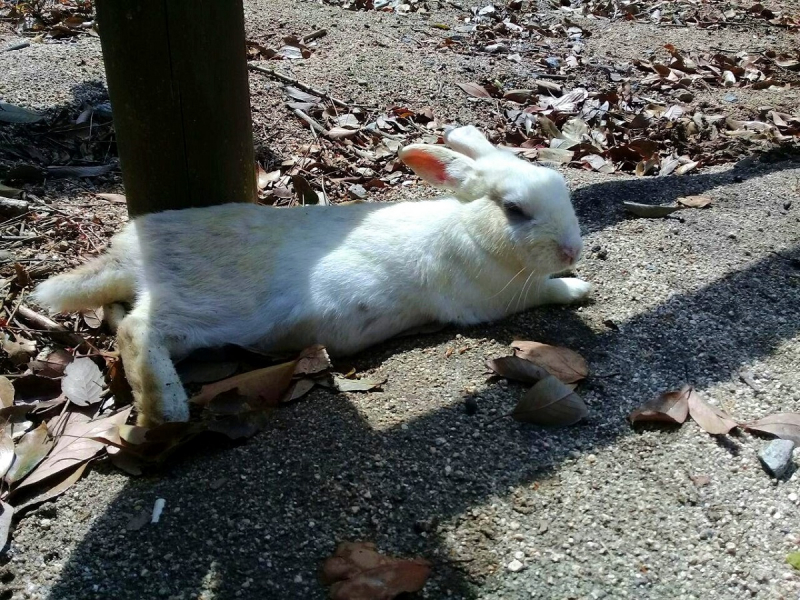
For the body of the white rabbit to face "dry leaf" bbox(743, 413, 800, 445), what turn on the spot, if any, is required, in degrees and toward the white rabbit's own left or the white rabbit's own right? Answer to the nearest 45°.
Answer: approximately 45° to the white rabbit's own right

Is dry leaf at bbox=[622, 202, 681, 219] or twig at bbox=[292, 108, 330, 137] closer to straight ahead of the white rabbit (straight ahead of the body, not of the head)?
the dry leaf

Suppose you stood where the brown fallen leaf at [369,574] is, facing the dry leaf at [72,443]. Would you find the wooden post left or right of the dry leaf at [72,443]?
right

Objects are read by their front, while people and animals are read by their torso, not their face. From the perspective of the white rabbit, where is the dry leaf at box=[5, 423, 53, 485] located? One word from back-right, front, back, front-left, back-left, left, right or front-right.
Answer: back-right

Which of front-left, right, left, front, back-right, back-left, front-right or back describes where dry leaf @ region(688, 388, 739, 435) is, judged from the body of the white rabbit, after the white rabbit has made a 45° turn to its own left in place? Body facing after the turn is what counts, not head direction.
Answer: right

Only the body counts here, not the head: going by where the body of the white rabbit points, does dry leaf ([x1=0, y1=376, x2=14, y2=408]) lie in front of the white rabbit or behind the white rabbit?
behind

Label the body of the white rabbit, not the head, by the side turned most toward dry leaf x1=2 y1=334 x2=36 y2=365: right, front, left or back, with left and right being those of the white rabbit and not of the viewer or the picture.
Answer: back

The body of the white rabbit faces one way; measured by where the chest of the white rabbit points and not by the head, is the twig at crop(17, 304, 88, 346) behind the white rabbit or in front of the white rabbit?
behind

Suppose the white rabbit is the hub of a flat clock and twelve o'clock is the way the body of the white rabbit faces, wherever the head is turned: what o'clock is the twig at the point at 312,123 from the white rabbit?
The twig is roughly at 9 o'clock from the white rabbit.

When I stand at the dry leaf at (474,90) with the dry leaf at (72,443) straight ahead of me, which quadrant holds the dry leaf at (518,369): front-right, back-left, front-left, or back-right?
front-left

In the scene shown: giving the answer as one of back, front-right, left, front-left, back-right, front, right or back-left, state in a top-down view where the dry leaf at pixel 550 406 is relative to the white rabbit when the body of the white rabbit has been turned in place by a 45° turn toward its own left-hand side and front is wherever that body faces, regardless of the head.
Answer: right

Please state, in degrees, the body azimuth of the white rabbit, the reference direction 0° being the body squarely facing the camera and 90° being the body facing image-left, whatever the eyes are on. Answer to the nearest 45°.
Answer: approximately 270°

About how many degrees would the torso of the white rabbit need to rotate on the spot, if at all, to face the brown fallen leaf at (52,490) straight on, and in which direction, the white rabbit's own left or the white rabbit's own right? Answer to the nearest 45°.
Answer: approximately 135° to the white rabbit's own right

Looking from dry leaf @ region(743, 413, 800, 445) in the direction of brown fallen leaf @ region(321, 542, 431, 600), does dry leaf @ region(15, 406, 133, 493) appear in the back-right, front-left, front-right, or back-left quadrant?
front-right

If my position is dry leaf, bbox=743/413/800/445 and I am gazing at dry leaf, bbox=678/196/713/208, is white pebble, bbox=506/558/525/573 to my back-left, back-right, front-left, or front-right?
back-left

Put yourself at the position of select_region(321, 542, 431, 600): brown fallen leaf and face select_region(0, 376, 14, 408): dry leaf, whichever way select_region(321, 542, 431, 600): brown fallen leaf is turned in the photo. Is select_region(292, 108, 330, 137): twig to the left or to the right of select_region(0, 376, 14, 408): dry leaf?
right
